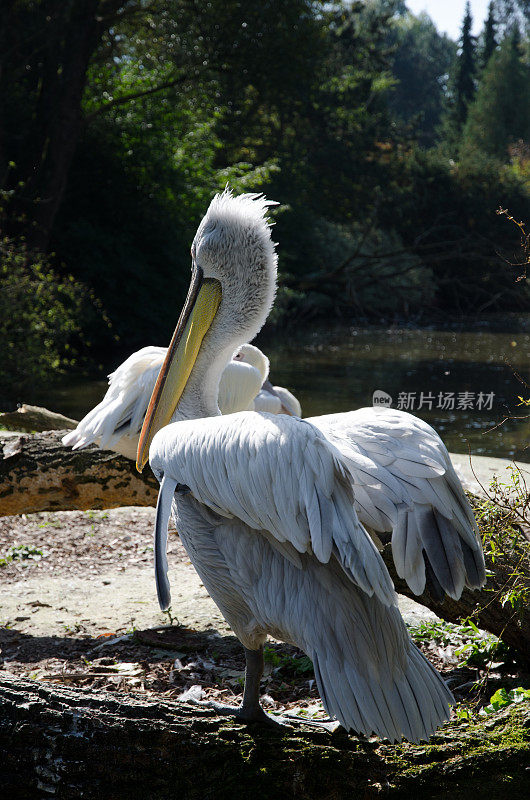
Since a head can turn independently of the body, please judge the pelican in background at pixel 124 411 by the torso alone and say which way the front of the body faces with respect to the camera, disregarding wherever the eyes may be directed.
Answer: to the viewer's right

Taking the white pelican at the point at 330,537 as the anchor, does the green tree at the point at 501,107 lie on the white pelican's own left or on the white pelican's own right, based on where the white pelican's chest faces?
on the white pelican's own right

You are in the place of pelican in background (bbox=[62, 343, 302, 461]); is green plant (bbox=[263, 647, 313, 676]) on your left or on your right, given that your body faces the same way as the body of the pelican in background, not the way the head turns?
on your right

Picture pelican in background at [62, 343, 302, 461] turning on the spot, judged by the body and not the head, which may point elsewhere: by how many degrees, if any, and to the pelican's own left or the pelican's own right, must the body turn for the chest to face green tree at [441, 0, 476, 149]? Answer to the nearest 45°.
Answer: approximately 90° to the pelican's own left

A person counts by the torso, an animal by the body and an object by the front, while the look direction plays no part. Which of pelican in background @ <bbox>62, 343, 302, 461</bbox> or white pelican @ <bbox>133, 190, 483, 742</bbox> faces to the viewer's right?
the pelican in background

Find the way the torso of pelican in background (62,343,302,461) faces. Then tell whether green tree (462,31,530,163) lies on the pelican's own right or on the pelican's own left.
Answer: on the pelican's own left

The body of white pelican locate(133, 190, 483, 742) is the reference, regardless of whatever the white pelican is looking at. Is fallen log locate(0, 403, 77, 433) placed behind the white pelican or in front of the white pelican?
in front

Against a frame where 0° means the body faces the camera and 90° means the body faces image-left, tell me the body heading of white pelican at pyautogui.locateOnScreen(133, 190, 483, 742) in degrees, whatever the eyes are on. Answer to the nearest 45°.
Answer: approximately 135°

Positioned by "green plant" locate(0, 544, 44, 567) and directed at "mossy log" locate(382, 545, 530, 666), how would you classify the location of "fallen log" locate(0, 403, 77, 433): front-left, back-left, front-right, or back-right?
back-left

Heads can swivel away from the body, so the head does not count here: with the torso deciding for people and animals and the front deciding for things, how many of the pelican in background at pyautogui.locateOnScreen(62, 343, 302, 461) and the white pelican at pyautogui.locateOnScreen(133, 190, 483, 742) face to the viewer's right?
1
